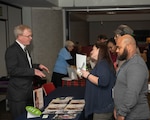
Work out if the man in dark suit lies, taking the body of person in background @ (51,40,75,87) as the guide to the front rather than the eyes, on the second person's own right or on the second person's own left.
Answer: on the second person's own right

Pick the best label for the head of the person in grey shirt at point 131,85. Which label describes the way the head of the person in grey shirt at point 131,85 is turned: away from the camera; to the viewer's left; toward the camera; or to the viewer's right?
to the viewer's left

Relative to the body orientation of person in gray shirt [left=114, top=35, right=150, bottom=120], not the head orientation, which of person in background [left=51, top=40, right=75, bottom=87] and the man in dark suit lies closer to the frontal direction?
the man in dark suit

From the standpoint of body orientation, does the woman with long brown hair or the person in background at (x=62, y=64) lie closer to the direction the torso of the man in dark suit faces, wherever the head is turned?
the woman with long brown hair

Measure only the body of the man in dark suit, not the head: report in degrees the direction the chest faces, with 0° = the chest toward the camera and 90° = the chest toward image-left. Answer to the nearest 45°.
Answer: approximately 270°

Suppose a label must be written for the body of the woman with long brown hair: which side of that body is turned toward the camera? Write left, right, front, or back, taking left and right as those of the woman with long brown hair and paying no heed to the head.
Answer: left

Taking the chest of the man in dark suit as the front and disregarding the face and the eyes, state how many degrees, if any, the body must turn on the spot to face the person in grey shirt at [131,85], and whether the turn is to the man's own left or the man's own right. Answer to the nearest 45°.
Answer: approximately 45° to the man's own right

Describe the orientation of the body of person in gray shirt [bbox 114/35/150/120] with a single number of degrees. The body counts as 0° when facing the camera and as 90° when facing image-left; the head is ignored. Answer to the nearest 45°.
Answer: approximately 90°
